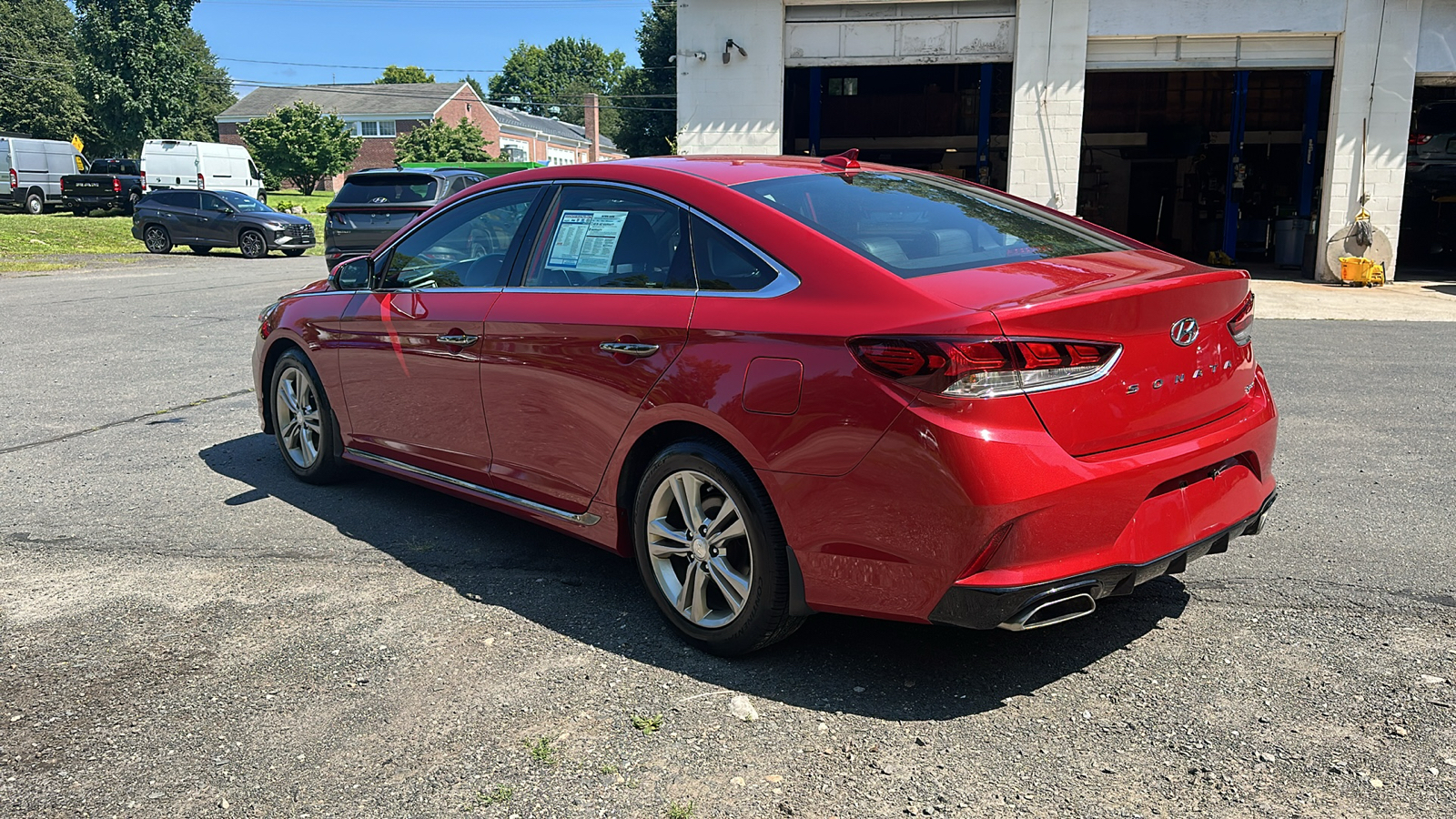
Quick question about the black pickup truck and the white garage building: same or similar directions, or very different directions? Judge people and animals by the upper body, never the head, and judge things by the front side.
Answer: very different directions

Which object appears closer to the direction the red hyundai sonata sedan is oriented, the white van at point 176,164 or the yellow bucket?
the white van

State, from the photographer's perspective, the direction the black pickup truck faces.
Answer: facing away from the viewer and to the right of the viewer

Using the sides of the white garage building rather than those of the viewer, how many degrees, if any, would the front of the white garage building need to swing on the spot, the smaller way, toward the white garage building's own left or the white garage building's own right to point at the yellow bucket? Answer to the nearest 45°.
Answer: approximately 90° to the white garage building's own left

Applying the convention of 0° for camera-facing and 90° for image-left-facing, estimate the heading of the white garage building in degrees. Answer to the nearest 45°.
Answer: approximately 0°

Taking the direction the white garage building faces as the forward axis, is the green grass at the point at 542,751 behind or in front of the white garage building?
in front

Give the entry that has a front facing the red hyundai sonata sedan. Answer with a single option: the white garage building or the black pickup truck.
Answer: the white garage building

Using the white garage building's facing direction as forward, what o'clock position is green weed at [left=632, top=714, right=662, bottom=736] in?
The green weed is roughly at 12 o'clock from the white garage building.

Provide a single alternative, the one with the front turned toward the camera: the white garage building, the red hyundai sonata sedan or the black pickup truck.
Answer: the white garage building

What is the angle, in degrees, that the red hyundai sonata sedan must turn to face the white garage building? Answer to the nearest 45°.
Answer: approximately 45° to its right

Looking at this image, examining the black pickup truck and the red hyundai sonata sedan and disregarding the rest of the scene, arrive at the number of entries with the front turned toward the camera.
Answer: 0

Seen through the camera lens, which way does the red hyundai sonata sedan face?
facing away from the viewer and to the left of the viewer

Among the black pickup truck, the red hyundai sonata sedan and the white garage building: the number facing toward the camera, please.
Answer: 1

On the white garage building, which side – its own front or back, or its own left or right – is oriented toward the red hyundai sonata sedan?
front
